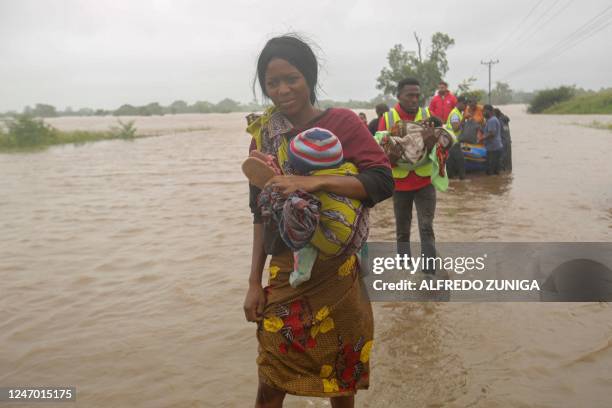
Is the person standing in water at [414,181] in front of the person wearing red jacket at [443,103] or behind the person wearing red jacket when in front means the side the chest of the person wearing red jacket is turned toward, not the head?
in front

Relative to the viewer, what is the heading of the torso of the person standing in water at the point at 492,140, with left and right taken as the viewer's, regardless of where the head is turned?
facing to the left of the viewer

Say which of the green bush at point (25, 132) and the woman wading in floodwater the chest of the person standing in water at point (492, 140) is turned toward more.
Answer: the green bush

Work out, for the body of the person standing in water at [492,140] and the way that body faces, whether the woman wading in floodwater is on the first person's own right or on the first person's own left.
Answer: on the first person's own left

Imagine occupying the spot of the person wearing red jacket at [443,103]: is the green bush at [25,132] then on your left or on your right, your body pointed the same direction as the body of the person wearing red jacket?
on your right

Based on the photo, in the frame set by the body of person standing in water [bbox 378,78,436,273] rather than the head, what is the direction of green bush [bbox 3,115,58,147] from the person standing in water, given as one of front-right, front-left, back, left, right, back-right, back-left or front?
back-right

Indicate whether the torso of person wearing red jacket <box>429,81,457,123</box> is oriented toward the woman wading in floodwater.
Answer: yes
